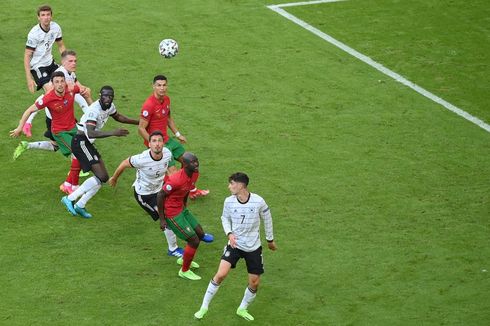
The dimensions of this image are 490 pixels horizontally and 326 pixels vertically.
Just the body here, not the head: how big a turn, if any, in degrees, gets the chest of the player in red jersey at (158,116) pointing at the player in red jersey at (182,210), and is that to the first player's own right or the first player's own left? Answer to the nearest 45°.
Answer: approximately 45° to the first player's own right

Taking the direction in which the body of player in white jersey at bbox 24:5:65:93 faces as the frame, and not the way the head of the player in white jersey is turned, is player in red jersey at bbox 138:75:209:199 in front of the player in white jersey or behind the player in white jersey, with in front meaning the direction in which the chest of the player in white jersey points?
in front

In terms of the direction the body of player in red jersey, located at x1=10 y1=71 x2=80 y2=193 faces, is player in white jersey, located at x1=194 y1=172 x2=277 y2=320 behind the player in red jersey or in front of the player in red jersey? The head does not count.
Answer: in front

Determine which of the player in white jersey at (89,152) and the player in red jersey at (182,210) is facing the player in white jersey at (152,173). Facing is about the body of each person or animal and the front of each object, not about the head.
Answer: the player in white jersey at (89,152)
